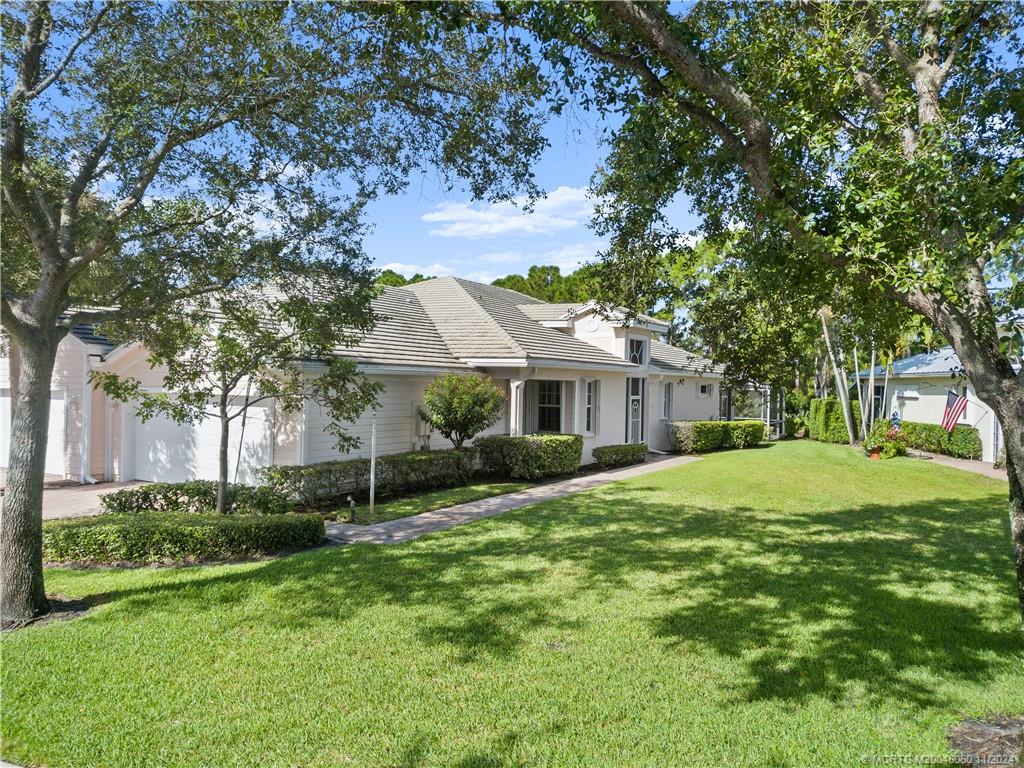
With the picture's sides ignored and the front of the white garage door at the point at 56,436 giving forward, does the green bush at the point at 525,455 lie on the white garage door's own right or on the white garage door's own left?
on the white garage door's own left

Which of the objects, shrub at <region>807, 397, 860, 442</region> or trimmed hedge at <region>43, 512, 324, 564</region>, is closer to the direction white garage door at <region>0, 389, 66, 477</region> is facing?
the trimmed hedge

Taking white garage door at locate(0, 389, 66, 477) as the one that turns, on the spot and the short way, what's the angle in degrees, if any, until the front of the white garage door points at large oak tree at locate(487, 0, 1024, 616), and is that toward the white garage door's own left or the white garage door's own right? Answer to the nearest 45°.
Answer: approximately 90° to the white garage door's own left

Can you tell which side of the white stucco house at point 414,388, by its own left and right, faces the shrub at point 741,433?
left

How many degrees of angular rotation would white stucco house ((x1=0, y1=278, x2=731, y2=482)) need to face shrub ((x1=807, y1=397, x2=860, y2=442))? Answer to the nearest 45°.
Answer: approximately 90° to its left

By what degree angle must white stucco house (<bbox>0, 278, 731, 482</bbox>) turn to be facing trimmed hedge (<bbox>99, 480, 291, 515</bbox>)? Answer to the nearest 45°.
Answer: approximately 90° to its right

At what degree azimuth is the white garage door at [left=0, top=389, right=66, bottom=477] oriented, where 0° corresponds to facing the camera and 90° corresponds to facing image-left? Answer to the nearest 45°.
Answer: approximately 0°

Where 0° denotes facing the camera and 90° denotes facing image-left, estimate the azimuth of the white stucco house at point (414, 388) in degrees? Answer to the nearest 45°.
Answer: approximately 315°

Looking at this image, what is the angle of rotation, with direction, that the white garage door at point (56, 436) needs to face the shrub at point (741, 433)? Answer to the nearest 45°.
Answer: approximately 90° to its left

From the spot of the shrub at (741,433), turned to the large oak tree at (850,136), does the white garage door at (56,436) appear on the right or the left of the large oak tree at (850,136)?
right
